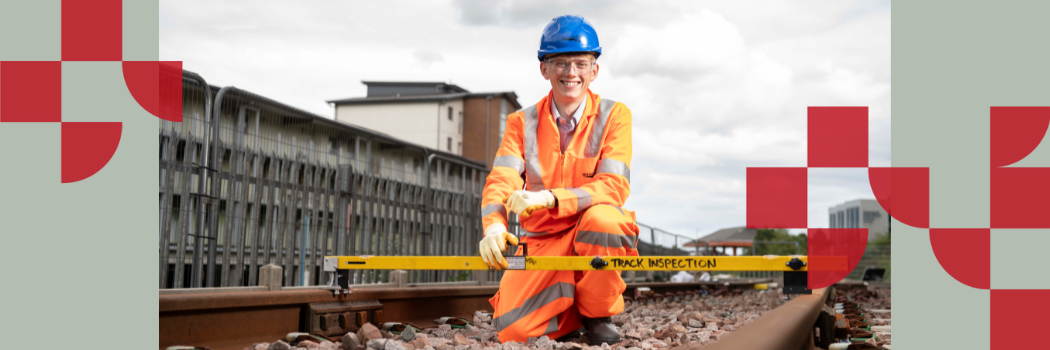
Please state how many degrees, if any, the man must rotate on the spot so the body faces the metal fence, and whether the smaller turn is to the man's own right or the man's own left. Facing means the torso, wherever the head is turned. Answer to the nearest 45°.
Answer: approximately 135° to the man's own right

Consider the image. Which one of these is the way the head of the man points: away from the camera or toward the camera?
toward the camera

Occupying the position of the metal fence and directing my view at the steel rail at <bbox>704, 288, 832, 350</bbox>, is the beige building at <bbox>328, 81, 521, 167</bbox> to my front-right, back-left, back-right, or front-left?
back-left

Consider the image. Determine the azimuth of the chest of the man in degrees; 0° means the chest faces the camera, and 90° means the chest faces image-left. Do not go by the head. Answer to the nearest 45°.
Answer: approximately 0°

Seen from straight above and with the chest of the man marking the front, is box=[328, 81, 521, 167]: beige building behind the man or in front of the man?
behind

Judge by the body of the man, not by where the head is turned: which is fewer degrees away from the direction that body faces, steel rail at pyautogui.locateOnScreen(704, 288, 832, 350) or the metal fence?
the steel rail

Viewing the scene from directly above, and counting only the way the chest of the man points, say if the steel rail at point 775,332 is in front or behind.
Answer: in front
